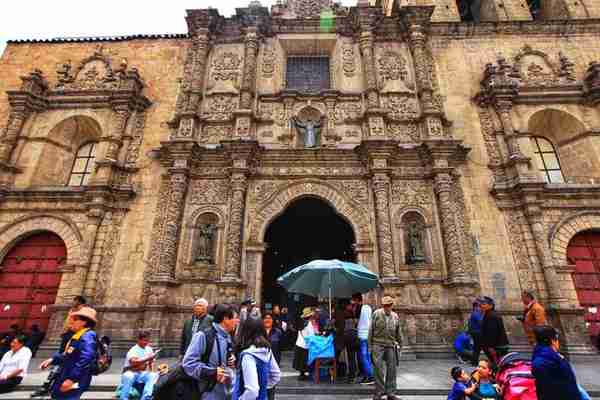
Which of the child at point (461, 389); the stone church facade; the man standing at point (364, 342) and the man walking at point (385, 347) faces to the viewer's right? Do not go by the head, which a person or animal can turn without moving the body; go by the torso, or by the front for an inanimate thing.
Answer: the child

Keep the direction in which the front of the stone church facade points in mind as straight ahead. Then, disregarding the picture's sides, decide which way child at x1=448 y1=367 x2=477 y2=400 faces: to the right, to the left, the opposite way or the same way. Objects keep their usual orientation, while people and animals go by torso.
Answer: to the left

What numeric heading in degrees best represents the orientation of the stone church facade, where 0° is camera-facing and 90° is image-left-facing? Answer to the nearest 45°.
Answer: approximately 0°

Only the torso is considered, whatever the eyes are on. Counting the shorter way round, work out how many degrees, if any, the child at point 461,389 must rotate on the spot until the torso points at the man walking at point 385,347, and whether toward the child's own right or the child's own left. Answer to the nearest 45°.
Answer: approximately 135° to the child's own left

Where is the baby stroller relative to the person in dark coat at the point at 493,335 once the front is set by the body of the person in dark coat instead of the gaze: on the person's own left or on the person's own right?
on the person's own left

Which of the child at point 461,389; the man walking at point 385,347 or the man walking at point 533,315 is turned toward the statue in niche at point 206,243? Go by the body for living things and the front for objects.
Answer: the man walking at point 533,315

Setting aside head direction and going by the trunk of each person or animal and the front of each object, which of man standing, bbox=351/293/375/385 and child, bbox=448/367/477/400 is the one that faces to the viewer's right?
the child

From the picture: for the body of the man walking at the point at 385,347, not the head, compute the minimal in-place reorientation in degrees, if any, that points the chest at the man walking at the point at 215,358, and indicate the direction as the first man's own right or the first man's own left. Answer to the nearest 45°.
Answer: approximately 45° to the first man's own right
